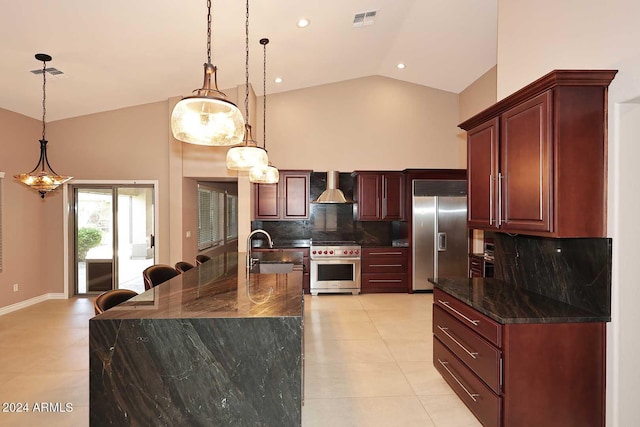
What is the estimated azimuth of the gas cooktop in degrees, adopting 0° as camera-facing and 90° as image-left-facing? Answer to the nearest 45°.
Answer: approximately 0°

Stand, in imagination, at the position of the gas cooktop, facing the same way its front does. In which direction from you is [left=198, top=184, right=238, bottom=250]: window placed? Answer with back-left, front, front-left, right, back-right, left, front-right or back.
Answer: back-right

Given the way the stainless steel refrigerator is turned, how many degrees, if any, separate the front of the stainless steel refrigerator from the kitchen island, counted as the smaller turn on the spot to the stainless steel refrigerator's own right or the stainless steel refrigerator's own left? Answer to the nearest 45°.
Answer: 0° — it already faces it

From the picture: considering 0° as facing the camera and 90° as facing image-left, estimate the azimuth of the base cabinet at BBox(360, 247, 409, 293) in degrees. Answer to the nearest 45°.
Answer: approximately 0°

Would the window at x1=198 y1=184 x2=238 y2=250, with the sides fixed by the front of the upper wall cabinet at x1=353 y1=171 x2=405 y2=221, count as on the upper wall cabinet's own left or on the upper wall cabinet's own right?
on the upper wall cabinet's own right

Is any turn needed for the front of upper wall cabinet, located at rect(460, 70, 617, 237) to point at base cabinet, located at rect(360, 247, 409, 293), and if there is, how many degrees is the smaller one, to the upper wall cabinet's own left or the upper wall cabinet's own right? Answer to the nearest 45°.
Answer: approximately 90° to the upper wall cabinet's own right

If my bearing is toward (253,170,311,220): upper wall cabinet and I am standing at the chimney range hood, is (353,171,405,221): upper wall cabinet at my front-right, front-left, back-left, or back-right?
back-right
